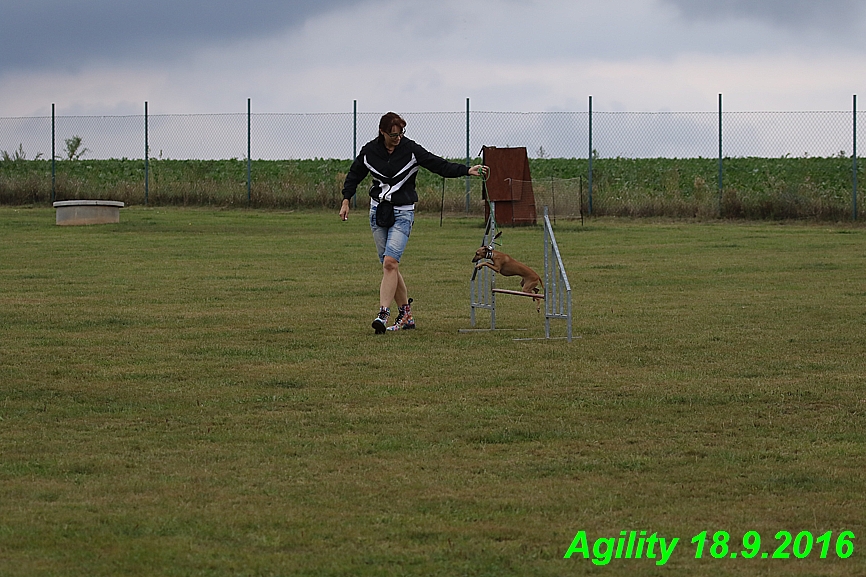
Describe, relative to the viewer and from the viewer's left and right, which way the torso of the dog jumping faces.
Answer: facing to the left of the viewer
